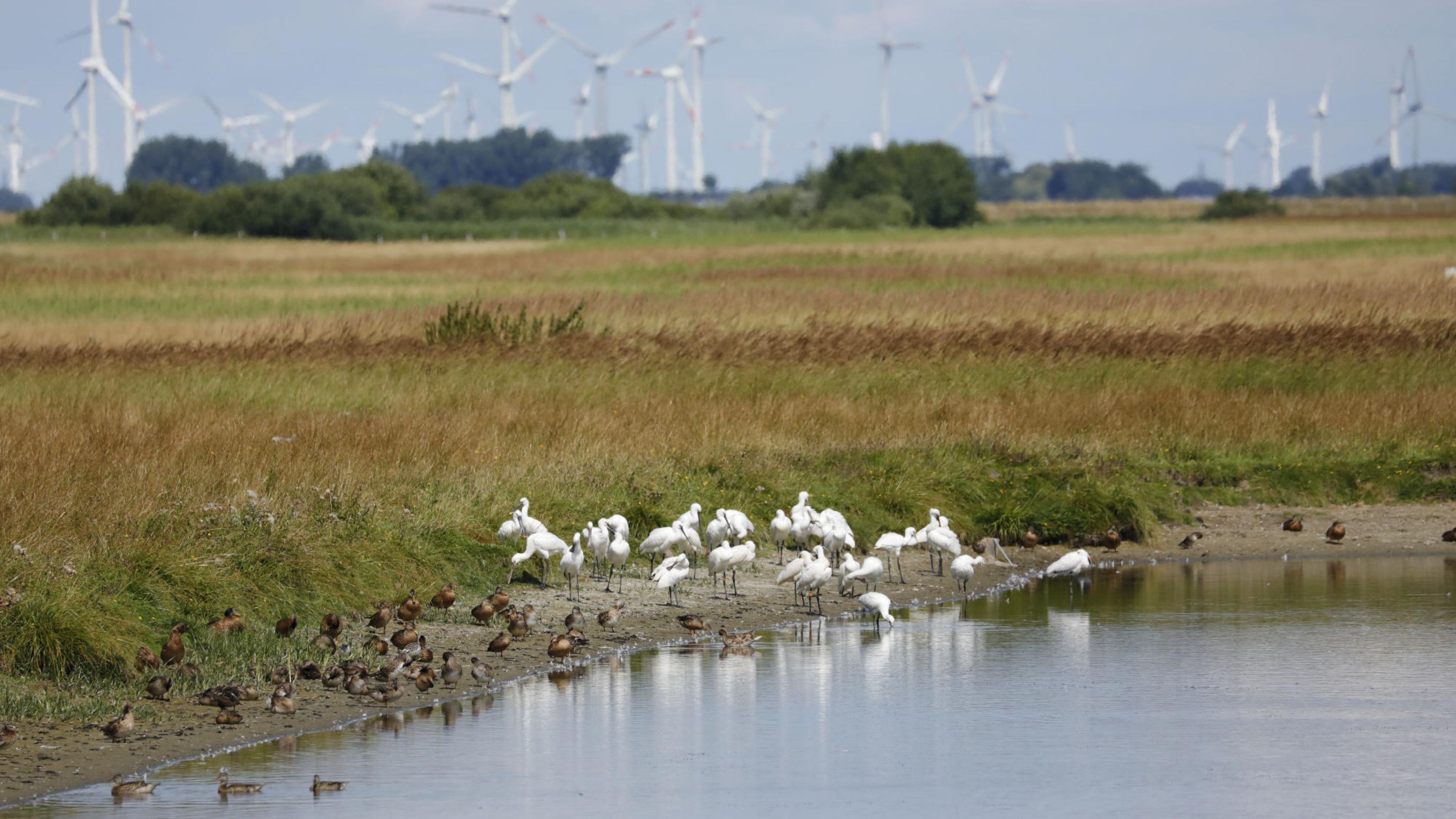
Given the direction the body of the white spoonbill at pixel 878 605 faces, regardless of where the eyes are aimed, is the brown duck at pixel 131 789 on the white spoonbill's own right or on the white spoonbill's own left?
on the white spoonbill's own right

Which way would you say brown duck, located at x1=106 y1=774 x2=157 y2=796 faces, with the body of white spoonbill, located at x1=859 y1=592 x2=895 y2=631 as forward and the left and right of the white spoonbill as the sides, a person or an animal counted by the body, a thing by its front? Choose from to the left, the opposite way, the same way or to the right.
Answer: the opposite way

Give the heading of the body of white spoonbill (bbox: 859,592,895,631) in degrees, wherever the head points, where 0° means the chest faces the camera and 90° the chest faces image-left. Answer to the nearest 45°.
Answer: approximately 270°

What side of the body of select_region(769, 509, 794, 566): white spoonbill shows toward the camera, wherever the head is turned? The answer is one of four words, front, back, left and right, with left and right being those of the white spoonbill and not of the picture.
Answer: front

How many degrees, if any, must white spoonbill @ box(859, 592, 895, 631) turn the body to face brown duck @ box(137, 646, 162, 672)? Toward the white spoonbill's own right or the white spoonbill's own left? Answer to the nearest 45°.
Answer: approximately 135° to the white spoonbill's own right

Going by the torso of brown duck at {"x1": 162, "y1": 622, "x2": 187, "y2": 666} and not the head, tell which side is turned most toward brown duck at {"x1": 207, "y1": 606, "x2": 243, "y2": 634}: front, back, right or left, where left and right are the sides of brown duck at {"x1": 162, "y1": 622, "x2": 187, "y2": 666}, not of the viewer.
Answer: left

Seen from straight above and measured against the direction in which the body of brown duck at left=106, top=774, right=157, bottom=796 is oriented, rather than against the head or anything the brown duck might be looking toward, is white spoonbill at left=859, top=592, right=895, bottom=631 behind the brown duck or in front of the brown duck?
behind
